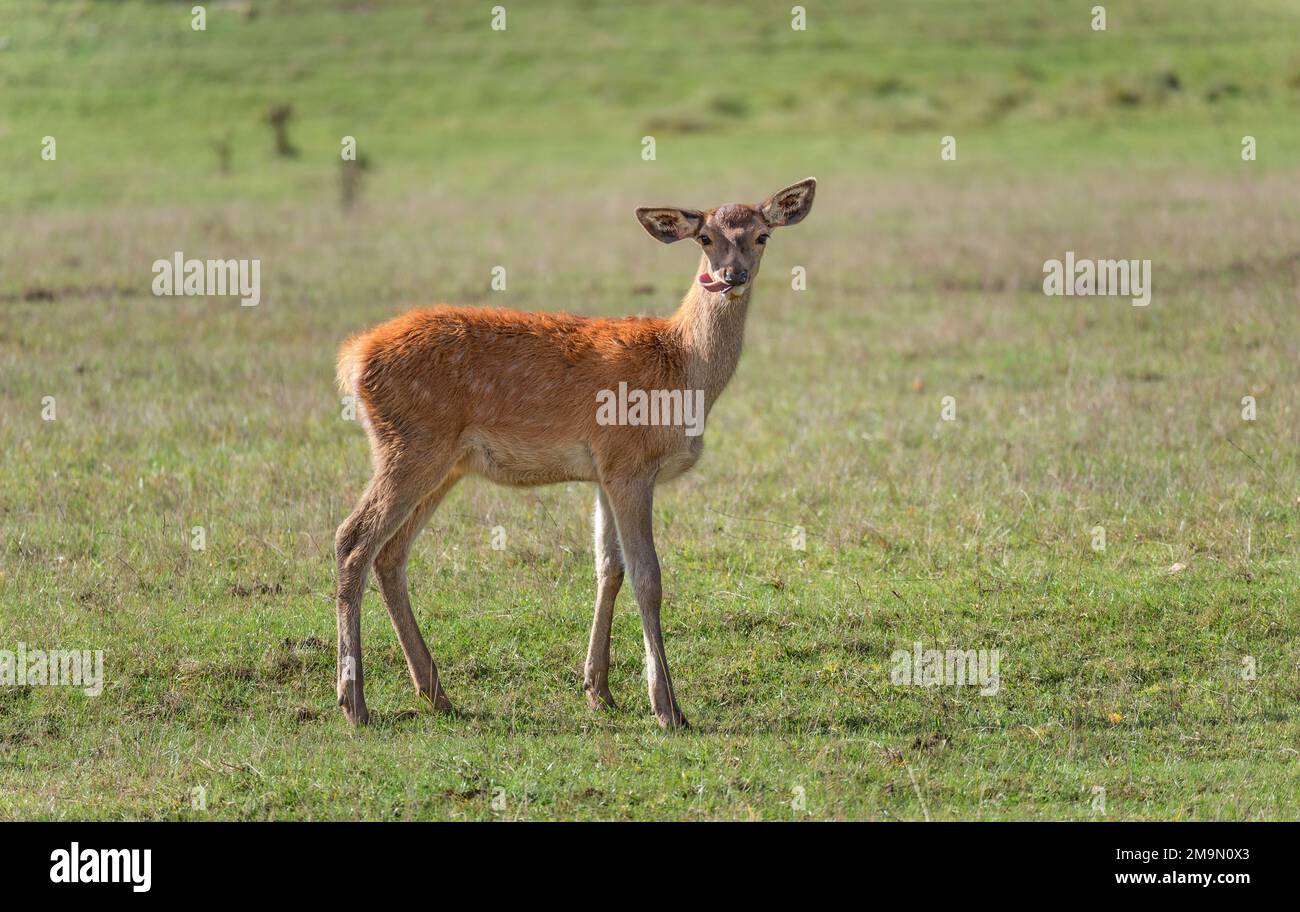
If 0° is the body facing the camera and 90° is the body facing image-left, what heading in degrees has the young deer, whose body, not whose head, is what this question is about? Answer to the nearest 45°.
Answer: approximately 270°
